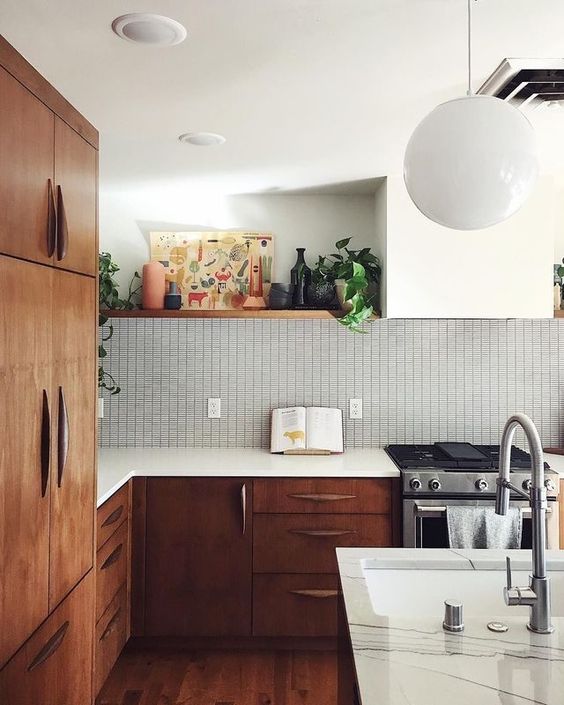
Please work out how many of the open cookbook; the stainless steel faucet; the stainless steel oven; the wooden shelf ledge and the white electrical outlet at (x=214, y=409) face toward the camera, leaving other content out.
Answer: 4

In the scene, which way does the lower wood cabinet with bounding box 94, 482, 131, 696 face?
to the viewer's right

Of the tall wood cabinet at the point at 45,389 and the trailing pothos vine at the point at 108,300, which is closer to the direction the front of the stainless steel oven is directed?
the tall wood cabinet

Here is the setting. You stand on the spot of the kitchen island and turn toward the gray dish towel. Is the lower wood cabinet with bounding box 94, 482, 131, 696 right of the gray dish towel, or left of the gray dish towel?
left

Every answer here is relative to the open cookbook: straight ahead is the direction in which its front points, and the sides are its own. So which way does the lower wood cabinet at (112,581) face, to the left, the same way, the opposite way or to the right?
to the left

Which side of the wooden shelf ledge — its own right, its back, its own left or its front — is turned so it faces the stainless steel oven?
left

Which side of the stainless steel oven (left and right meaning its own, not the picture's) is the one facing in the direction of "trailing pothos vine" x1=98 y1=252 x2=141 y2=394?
right

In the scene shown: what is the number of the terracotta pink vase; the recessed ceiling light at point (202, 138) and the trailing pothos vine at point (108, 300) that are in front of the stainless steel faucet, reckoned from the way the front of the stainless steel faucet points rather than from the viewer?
3
